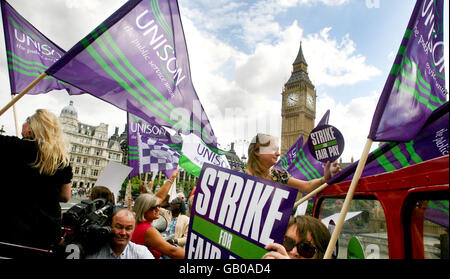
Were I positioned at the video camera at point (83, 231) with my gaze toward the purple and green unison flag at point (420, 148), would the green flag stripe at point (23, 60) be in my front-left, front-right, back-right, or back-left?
back-left

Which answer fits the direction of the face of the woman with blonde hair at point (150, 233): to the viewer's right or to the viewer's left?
to the viewer's right

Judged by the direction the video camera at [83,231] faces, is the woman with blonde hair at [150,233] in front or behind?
behind
